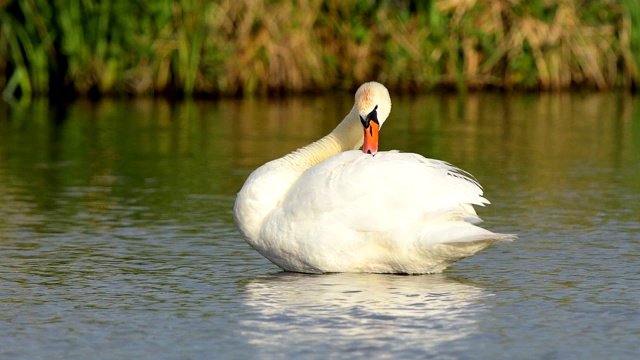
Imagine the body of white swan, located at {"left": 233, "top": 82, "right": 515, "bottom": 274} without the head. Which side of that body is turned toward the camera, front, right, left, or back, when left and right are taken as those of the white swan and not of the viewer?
left
